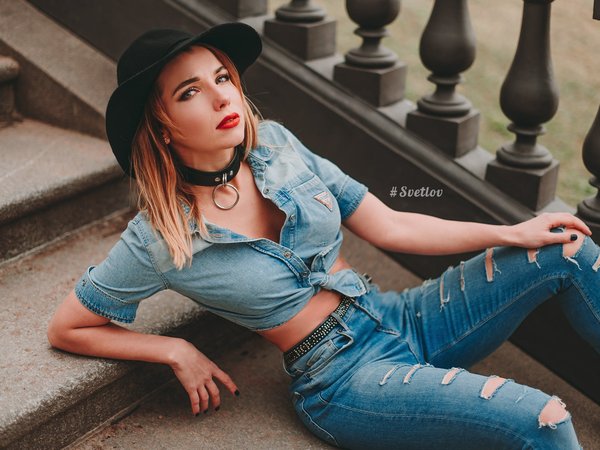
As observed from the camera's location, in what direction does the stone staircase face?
facing the viewer and to the right of the viewer
